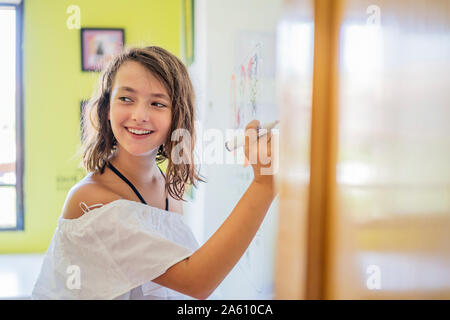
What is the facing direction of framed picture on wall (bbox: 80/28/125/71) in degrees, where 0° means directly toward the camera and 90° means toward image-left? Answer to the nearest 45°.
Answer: approximately 0°
